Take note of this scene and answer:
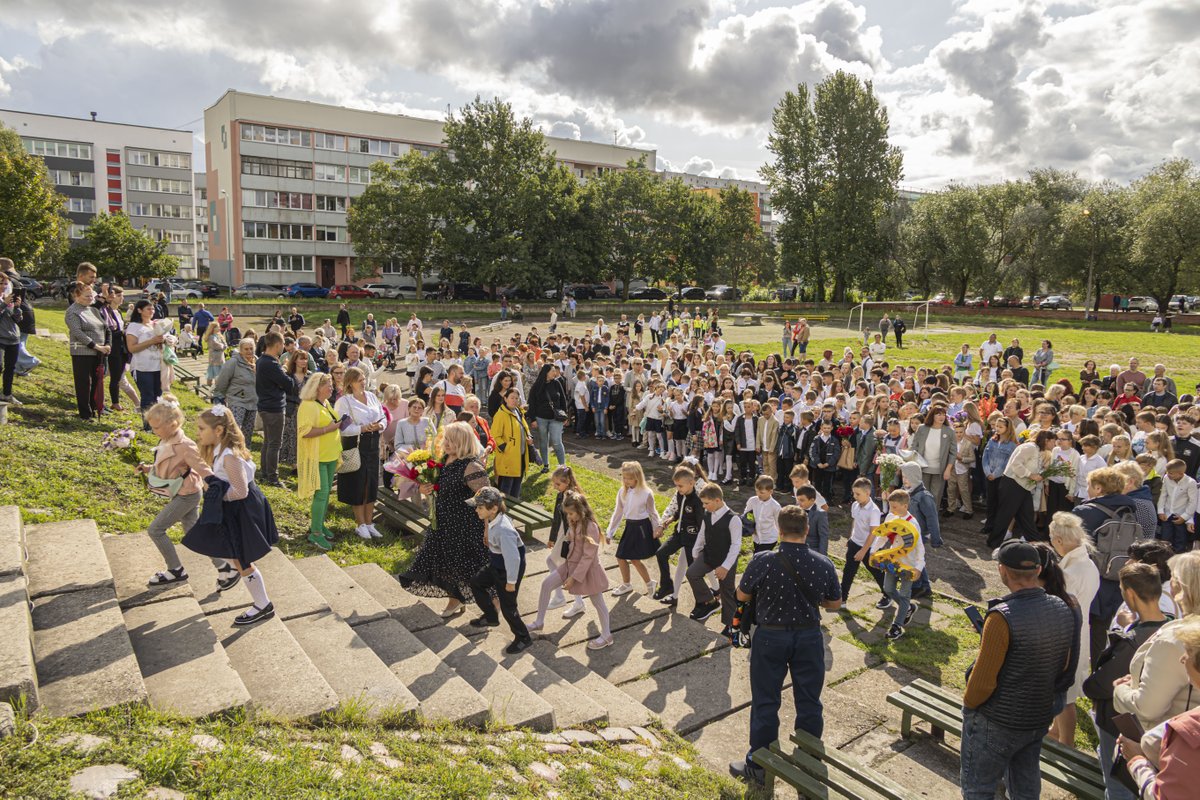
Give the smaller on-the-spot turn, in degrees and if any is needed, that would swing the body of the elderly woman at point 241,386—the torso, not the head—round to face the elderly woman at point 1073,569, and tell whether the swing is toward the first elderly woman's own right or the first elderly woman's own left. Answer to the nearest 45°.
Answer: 0° — they already face them

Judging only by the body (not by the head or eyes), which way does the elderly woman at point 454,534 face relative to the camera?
to the viewer's left

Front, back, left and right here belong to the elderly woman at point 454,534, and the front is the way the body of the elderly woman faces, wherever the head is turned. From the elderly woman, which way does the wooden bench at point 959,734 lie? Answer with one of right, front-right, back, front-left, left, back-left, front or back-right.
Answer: back-left

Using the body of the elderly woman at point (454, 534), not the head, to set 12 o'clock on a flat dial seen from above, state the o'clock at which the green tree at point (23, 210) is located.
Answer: The green tree is roughly at 2 o'clock from the elderly woman.

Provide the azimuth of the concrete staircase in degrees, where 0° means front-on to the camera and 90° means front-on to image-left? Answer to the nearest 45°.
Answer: approximately 270°

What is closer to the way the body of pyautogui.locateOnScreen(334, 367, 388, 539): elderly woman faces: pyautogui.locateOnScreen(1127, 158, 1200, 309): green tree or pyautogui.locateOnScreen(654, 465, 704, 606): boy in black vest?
the boy in black vest

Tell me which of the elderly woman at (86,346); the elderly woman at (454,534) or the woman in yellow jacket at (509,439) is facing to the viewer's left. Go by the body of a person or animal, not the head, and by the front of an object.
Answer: the elderly woman at (454,534)

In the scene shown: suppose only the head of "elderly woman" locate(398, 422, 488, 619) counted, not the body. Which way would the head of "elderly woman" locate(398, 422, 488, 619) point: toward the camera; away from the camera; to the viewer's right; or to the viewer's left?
to the viewer's left
